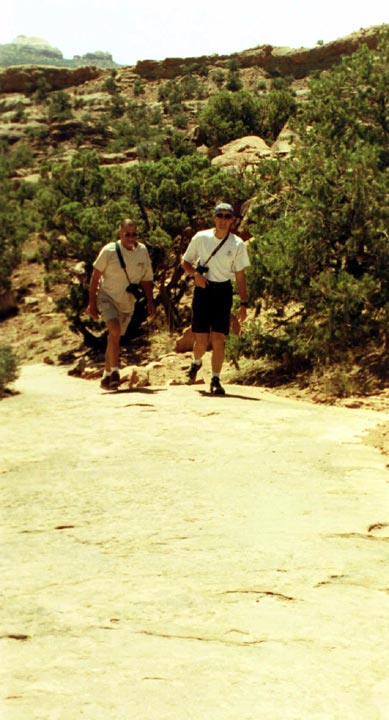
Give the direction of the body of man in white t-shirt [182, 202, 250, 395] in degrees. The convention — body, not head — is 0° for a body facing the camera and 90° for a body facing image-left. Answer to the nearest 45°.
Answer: approximately 0°

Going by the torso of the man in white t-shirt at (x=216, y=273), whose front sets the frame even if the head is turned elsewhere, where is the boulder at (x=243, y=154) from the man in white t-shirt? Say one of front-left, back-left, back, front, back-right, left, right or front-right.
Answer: back

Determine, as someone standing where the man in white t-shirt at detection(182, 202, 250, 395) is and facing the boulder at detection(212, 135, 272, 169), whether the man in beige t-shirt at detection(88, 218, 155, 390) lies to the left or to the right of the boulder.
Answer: left

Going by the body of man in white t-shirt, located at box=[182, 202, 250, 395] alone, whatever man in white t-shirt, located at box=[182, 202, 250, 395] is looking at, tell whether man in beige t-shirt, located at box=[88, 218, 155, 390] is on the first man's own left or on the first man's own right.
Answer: on the first man's own right

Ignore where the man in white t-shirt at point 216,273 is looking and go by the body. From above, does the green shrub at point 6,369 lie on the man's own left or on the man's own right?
on the man's own right
